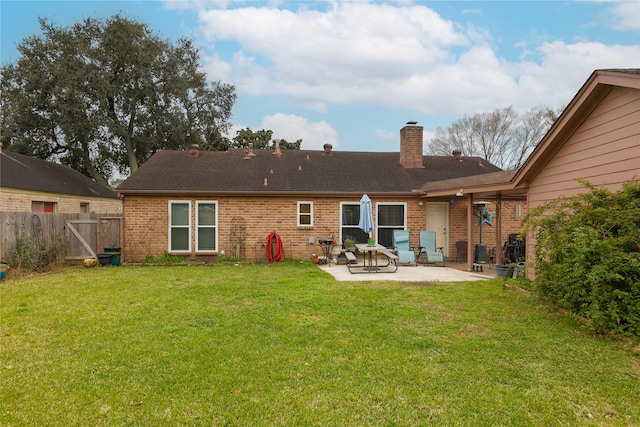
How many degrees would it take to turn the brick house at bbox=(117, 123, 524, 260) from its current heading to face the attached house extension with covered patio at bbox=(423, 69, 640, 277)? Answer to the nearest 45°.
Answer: approximately 135° to its right

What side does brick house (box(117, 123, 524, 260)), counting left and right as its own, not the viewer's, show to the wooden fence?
left

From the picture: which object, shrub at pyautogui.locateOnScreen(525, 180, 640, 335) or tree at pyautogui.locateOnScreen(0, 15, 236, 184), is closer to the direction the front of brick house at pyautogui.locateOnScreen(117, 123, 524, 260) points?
the tree

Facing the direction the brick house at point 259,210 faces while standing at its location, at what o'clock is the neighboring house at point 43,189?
The neighboring house is roughly at 10 o'clock from the brick house.

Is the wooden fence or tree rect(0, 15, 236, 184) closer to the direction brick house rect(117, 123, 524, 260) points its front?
the tree

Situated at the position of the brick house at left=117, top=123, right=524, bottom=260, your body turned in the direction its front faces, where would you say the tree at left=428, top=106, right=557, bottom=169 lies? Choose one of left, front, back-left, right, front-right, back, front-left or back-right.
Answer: front-right

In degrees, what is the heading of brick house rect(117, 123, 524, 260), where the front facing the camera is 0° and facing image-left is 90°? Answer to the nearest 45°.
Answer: approximately 180°

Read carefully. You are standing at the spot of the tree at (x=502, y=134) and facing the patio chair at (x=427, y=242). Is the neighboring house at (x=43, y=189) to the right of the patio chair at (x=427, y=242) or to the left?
right

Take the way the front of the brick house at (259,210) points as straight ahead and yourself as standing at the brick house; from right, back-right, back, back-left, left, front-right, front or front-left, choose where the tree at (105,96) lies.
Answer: front-left

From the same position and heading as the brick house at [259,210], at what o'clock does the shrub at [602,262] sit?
The shrub is roughly at 5 o'clock from the brick house.

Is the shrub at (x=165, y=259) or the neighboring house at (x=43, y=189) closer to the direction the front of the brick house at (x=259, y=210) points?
the neighboring house
